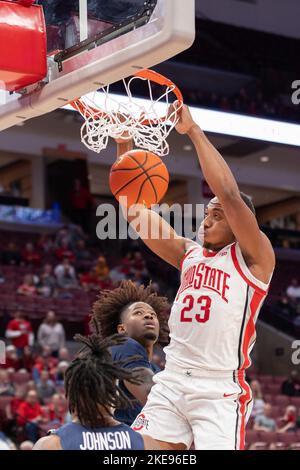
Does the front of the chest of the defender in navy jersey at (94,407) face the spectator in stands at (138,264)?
yes

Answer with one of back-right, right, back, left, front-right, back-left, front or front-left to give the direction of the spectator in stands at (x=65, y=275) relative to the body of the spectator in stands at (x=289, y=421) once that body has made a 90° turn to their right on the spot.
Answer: front

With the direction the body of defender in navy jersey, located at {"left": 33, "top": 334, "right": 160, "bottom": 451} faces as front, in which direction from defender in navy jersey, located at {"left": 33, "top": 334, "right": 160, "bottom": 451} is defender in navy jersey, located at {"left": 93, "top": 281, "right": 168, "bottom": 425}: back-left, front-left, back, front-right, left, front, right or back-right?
front

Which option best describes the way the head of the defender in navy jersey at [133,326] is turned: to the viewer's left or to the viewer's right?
to the viewer's right

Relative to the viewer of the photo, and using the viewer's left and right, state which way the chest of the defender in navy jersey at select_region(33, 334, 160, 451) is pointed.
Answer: facing away from the viewer

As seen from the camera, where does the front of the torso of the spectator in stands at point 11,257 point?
toward the camera

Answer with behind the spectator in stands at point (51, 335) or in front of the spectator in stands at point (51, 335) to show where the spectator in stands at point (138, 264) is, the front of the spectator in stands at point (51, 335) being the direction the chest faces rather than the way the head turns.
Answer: behind

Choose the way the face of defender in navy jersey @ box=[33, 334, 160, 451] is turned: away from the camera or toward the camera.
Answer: away from the camera

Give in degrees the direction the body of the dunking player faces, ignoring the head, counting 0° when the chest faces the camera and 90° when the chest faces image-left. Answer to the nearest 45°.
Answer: approximately 45°

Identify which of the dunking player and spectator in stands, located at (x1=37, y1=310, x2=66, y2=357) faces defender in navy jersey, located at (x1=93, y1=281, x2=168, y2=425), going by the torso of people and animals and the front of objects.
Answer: the spectator in stands

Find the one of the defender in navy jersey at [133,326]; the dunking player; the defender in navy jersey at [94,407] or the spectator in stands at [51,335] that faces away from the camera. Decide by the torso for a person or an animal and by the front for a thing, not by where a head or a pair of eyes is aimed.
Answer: the defender in navy jersey at [94,407]

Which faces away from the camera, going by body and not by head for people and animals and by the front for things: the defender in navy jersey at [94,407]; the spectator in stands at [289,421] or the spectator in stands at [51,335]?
the defender in navy jersey

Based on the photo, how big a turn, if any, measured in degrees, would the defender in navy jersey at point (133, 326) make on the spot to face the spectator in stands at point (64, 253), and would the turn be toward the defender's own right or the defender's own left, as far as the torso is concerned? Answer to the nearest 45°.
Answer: approximately 135° to the defender's own left

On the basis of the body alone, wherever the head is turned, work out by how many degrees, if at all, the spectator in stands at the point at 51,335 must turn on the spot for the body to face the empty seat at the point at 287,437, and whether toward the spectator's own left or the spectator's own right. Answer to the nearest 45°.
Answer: approximately 45° to the spectator's own left

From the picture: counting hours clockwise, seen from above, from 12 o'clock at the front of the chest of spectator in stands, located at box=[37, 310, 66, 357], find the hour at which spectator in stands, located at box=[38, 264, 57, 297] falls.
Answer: spectator in stands, located at box=[38, 264, 57, 297] is roughly at 6 o'clock from spectator in stands, located at box=[37, 310, 66, 357].
